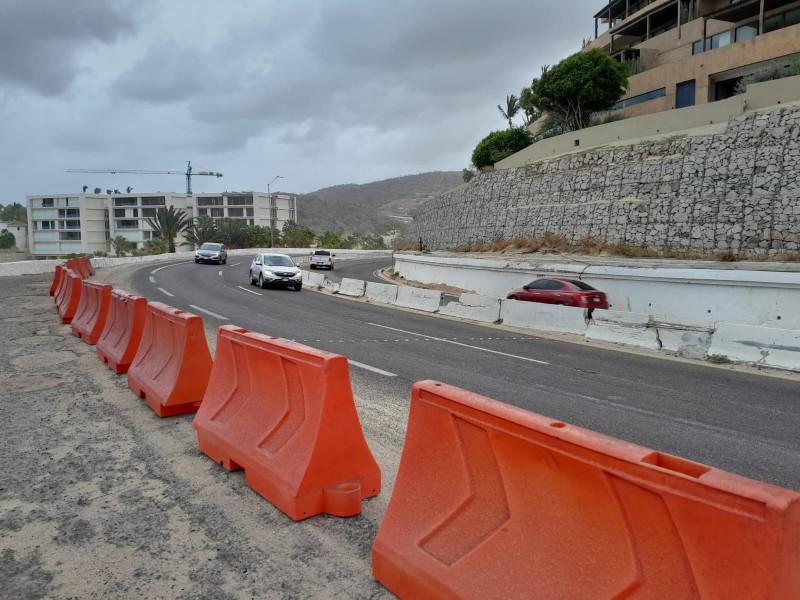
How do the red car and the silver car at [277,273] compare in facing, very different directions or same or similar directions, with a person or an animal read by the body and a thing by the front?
very different directions

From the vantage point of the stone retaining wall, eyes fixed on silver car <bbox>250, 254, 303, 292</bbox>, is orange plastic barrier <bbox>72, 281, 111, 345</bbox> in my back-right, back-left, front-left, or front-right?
front-left

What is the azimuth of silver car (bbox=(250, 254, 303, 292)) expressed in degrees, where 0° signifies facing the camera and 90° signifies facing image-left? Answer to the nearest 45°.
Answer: approximately 315°

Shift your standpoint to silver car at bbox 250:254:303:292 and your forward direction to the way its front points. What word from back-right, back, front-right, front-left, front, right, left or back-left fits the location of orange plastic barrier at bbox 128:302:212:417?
front-right

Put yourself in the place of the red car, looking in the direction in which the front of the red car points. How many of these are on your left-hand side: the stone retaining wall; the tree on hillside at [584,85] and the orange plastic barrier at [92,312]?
1

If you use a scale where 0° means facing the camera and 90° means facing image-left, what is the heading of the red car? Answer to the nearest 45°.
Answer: approximately 135°

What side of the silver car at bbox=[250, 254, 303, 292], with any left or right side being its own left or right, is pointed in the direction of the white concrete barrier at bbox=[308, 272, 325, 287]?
left

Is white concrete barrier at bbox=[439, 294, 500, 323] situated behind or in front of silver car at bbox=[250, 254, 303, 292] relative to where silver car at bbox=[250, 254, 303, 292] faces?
in front

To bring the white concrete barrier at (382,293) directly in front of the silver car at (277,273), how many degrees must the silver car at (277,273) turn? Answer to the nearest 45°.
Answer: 0° — it already faces it

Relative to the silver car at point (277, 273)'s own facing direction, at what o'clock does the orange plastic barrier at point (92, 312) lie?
The orange plastic barrier is roughly at 2 o'clock from the silver car.

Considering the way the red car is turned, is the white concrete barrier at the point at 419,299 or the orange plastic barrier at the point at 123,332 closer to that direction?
the white concrete barrier

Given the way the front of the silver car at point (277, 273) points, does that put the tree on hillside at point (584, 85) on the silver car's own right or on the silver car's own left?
on the silver car's own left

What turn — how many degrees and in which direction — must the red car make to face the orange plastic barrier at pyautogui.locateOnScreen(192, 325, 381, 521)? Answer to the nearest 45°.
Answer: approximately 135° to its left

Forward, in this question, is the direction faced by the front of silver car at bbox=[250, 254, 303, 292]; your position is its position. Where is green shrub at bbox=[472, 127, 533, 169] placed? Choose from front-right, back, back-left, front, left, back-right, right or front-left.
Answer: left
